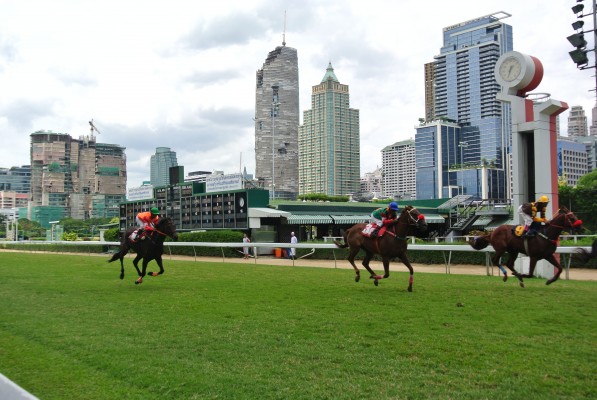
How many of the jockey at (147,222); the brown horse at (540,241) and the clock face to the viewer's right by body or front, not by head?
2

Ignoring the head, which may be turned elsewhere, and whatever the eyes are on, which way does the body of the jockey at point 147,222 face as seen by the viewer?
to the viewer's right

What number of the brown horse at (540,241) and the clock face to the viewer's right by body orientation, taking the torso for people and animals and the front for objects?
1

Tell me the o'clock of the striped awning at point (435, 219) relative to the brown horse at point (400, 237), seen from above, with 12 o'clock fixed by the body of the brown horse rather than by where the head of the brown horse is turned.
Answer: The striped awning is roughly at 9 o'clock from the brown horse.

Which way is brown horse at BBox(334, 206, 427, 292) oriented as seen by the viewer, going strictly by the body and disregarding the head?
to the viewer's right

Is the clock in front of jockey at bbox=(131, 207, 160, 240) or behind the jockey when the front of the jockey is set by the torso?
in front

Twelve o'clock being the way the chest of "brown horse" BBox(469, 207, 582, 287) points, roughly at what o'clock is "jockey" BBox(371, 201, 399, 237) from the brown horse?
The jockey is roughly at 6 o'clock from the brown horse.

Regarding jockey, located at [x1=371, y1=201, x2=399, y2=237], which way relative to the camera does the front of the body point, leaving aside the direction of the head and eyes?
to the viewer's right

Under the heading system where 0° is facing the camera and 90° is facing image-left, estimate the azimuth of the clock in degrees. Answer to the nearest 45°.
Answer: approximately 45°

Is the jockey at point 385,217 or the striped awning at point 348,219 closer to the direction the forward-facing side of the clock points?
the jockey

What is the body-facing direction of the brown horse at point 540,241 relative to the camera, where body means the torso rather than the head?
to the viewer's right

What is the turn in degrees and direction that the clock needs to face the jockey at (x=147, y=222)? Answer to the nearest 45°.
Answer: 0° — it already faces them

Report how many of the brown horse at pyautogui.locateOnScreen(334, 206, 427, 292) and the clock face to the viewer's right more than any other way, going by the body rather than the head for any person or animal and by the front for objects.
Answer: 1

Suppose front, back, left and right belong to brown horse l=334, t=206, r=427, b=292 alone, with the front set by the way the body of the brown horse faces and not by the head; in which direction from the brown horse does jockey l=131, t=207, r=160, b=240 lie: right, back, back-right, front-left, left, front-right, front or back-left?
back

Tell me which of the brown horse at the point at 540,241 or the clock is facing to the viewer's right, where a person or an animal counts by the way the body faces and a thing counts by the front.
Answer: the brown horse

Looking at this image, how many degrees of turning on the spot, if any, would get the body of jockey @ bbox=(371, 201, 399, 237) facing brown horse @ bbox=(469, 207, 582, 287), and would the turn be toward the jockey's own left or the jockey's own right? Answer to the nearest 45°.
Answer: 0° — they already face it

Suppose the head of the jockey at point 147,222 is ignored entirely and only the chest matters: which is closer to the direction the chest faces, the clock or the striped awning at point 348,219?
the clock
